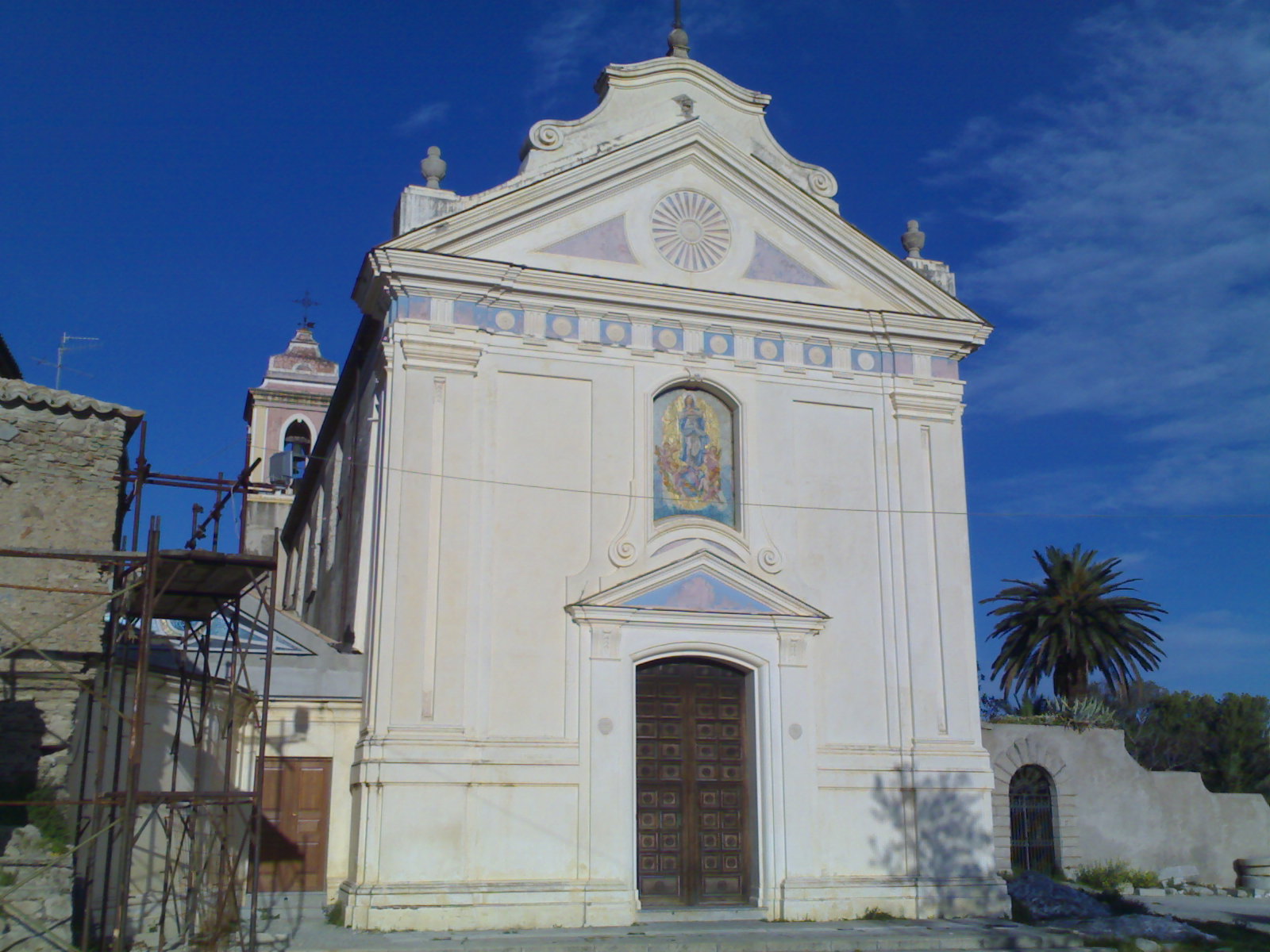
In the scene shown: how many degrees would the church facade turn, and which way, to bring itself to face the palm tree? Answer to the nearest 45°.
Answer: approximately 135° to its left

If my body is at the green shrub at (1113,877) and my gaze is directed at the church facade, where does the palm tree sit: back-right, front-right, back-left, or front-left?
back-right

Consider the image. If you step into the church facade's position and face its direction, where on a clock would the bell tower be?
The bell tower is roughly at 5 o'clock from the church facade.

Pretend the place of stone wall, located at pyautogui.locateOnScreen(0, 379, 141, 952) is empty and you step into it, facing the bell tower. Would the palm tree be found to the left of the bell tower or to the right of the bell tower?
right

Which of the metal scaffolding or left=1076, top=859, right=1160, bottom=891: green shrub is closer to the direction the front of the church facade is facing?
the metal scaffolding

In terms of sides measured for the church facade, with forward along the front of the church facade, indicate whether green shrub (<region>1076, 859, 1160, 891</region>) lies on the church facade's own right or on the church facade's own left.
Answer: on the church facade's own left

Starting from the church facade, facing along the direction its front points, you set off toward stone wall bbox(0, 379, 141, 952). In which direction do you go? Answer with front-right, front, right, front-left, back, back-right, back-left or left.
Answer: front-right

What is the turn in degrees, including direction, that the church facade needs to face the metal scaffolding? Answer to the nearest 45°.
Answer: approximately 45° to its right

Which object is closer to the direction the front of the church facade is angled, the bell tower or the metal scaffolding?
the metal scaffolding

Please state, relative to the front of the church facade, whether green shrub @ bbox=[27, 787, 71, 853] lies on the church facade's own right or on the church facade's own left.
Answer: on the church facade's own right

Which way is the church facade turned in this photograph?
toward the camera
